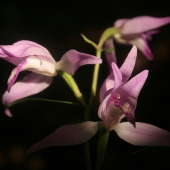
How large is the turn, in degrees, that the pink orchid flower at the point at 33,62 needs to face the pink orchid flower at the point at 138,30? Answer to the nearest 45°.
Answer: approximately 135° to its right

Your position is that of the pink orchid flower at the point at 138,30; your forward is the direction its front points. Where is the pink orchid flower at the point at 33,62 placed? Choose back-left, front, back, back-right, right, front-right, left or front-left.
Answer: back-right

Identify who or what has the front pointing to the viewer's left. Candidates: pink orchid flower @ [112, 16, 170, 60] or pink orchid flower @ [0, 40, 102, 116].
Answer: pink orchid flower @ [0, 40, 102, 116]

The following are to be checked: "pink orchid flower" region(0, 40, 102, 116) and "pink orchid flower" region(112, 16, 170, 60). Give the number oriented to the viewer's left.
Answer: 1

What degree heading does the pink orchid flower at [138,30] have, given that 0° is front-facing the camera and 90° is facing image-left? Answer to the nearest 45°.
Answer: approximately 270°

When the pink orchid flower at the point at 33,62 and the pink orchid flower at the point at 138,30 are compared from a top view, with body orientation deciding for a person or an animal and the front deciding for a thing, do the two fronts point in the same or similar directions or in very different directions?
very different directions

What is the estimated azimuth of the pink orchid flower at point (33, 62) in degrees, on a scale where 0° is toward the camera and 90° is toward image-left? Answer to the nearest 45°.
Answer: approximately 90°

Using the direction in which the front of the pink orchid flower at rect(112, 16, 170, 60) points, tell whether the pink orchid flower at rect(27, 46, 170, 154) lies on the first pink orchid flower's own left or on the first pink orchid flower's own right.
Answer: on the first pink orchid flower's own right
